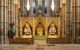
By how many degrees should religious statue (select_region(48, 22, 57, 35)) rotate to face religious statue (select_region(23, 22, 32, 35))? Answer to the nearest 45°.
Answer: approximately 90° to its right

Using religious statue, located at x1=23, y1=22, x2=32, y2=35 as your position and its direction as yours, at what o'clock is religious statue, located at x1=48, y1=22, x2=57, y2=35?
religious statue, located at x1=48, y1=22, x2=57, y2=35 is roughly at 9 o'clock from religious statue, located at x1=23, y1=22, x2=32, y2=35.

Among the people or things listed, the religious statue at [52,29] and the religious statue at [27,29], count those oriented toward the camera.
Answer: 2

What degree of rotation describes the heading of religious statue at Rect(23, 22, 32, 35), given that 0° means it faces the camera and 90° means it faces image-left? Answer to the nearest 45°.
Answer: approximately 0°

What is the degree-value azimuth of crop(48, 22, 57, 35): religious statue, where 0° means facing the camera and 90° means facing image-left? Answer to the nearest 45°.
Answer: approximately 0°
